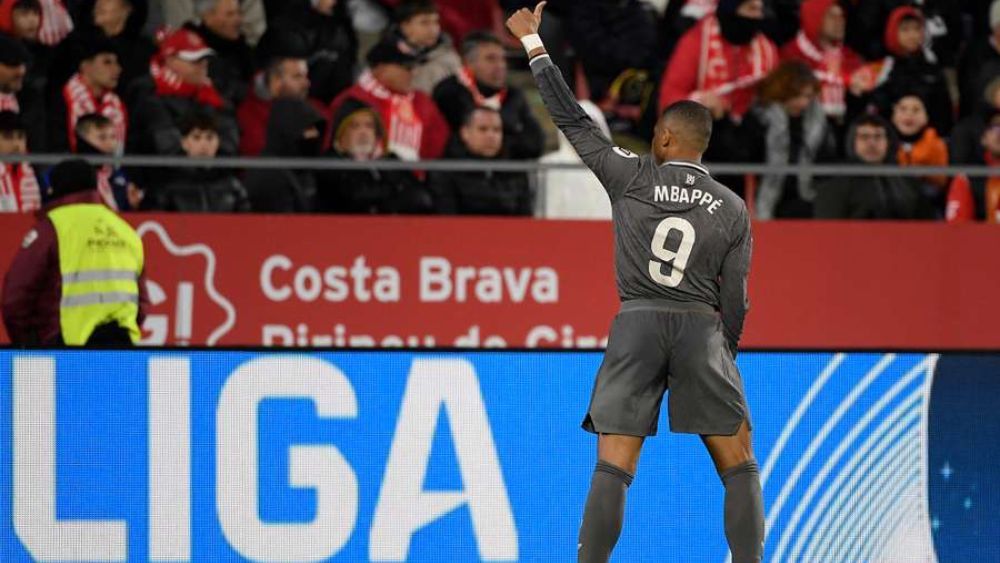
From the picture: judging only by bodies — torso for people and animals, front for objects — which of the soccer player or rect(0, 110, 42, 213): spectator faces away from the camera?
the soccer player

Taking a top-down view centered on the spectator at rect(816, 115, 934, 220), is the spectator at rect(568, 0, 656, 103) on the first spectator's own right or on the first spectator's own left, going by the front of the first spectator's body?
on the first spectator's own right

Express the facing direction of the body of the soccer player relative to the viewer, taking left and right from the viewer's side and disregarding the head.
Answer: facing away from the viewer
